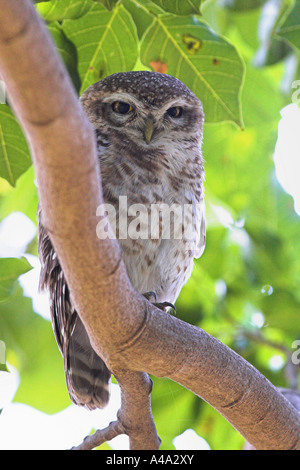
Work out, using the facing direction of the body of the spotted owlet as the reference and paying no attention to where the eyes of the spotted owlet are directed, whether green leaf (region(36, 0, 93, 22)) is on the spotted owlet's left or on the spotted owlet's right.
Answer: on the spotted owlet's right

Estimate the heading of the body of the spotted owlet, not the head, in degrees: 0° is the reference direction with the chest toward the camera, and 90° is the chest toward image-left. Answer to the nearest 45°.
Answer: approximately 315°
